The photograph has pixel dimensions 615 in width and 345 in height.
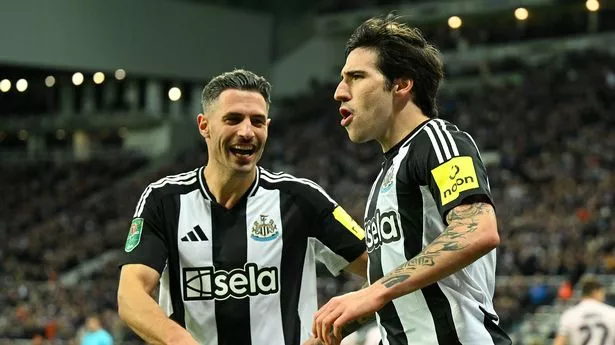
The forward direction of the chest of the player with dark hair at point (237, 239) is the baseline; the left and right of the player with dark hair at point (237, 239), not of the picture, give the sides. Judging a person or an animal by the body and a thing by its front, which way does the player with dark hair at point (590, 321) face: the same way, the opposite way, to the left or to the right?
the opposite way

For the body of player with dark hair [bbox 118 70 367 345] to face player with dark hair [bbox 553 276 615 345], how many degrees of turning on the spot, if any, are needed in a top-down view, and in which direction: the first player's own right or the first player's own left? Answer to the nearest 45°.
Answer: approximately 135° to the first player's own left

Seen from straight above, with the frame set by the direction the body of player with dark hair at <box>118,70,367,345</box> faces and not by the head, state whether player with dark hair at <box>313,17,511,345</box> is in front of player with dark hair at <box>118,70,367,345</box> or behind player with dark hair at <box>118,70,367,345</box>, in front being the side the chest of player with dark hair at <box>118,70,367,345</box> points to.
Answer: in front

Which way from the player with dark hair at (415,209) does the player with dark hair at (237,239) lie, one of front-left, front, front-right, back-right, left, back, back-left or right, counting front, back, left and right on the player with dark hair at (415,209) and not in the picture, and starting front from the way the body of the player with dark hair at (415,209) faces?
front-right

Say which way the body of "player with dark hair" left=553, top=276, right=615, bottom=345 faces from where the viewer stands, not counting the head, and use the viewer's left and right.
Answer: facing away from the viewer

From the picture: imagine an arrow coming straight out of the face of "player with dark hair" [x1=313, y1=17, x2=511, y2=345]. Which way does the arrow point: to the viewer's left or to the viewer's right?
to the viewer's left

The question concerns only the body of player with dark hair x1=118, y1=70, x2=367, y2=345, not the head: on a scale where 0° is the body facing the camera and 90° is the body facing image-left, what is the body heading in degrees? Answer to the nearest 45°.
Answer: approximately 0°

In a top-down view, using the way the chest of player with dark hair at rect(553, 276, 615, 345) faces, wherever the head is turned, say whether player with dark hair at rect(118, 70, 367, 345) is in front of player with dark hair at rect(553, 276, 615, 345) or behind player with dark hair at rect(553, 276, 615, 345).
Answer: behind

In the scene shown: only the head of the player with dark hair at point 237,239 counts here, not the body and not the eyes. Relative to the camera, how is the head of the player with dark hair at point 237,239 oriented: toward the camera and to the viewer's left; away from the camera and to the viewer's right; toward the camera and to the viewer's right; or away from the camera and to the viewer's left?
toward the camera and to the viewer's right

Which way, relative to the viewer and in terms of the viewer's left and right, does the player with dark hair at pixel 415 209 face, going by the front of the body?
facing to the left of the viewer

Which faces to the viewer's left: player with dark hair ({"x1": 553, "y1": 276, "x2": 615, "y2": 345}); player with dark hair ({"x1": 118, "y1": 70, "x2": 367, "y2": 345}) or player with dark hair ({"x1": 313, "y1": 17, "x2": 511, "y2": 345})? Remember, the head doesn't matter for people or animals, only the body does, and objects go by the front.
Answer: player with dark hair ({"x1": 313, "y1": 17, "x2": 511, "y2": 345})
